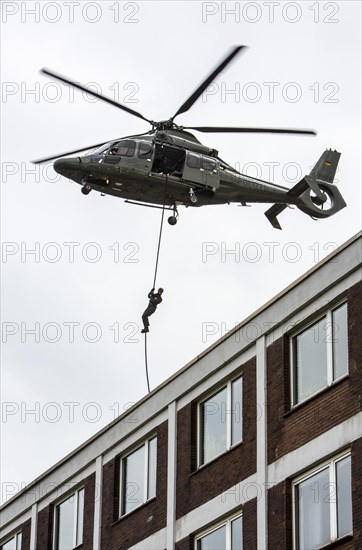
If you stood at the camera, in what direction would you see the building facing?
facing the viewer and to the left of the viewer

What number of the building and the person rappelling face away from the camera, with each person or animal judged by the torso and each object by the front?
0
